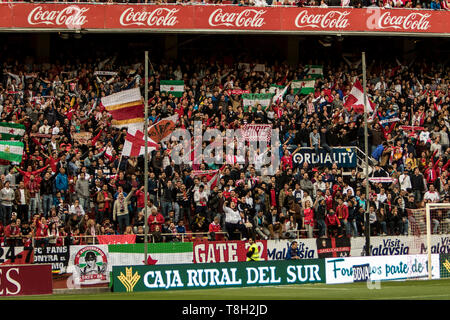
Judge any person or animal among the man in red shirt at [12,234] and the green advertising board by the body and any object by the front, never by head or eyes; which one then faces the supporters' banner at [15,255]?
the man in red shirt

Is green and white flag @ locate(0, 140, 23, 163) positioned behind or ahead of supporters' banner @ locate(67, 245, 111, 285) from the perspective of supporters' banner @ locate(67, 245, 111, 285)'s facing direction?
behind

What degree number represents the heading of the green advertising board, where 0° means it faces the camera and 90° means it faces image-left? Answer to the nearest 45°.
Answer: approximately 0°

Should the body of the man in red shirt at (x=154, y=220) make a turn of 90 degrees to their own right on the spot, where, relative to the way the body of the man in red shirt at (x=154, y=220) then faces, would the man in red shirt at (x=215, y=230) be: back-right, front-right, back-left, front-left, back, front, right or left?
back

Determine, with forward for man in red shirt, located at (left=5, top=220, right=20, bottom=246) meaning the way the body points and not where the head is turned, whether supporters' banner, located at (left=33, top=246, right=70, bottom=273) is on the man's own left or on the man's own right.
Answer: on the man's own left

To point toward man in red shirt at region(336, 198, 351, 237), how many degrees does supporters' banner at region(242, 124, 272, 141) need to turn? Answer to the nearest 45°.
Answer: approximately 45° to its left

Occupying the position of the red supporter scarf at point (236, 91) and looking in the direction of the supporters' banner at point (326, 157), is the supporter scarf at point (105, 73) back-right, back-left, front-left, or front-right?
back-right
